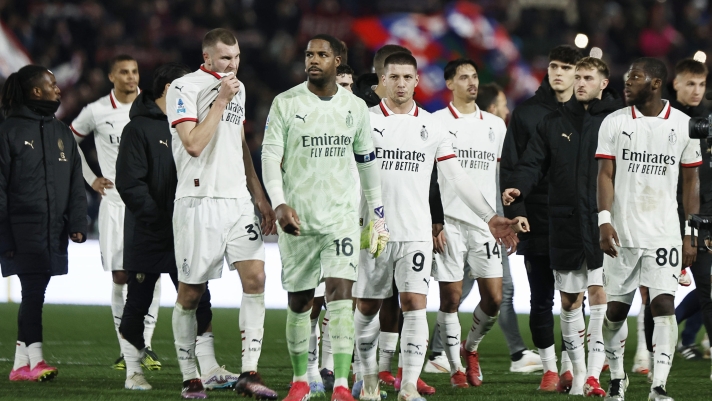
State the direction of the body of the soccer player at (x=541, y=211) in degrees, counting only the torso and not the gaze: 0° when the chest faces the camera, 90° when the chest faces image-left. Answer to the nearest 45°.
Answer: approximately 0°

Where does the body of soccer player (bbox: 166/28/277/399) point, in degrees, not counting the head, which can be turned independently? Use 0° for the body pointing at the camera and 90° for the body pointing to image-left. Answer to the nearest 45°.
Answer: approximately 315°

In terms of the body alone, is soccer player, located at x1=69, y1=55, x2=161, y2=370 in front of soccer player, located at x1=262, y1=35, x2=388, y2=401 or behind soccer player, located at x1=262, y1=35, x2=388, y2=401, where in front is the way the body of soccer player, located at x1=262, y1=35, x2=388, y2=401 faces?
behind

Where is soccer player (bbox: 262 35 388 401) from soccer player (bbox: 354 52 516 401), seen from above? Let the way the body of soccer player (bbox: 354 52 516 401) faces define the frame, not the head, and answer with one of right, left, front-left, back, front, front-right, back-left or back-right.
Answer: front-right

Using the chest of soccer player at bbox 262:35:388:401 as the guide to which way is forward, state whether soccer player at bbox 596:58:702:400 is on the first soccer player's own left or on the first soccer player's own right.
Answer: on the first soccer player's own left

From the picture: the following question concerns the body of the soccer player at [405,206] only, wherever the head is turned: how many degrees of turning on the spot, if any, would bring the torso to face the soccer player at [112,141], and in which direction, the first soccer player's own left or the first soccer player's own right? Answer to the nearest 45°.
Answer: approximately 135° to the first soccer player's own right
